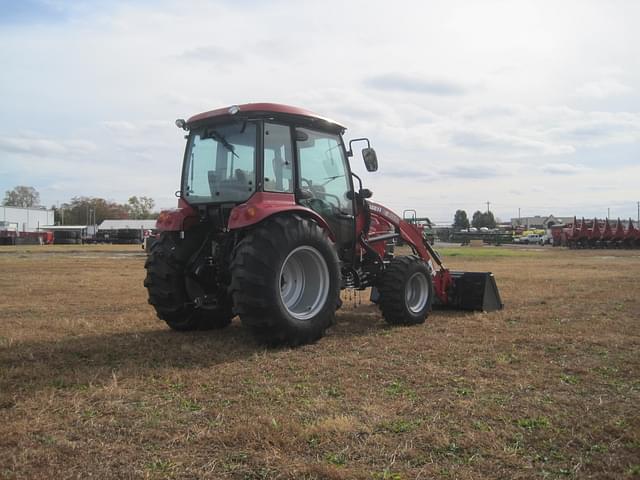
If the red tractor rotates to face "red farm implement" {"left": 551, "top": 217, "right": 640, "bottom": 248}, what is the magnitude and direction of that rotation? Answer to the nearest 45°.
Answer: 0° — it already faces it

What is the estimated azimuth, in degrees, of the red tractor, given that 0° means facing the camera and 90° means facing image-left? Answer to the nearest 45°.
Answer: approximately 225°
